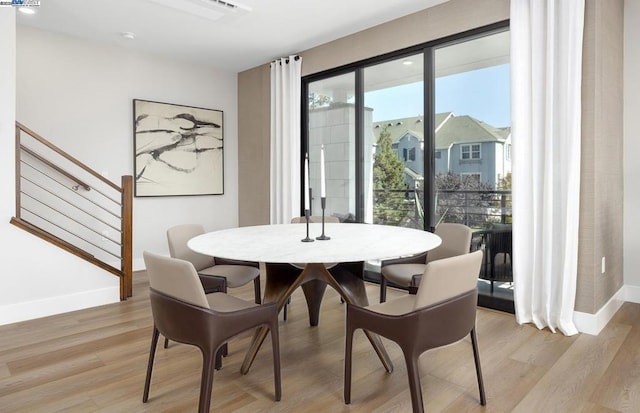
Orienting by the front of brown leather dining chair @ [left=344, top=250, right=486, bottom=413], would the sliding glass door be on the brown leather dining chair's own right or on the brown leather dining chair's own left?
on the brown leather dining chair's own right

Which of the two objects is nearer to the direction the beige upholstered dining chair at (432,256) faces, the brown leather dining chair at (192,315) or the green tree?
the brown leather dining chair

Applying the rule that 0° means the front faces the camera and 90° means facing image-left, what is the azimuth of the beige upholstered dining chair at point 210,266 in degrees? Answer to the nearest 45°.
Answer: approximately 315°

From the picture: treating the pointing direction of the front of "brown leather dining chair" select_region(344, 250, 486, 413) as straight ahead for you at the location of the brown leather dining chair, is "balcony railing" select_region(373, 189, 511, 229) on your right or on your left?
on your right

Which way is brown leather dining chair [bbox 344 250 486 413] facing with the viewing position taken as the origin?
facing away from the viewer and to the left of the viewer

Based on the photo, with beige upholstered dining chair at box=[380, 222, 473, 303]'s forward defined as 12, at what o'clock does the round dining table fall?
The round dining table is roughly at 12 o'clock from the beige upholstered dining chair.

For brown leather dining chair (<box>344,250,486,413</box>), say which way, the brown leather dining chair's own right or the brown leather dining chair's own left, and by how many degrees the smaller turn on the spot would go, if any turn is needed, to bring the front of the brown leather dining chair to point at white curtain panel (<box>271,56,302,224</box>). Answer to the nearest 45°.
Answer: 0° — it already faces it

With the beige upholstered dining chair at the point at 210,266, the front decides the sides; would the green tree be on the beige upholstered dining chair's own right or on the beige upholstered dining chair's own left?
on the beige upholstered dining chair's own left

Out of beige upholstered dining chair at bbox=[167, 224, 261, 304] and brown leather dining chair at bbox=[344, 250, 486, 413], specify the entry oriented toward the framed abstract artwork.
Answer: the brown leather dining chair

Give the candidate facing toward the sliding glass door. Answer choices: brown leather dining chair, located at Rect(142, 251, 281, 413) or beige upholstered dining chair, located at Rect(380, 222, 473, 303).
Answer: the brown leather dining chair

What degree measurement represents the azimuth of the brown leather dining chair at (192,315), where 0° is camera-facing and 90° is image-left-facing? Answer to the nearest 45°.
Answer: approximately 225°
